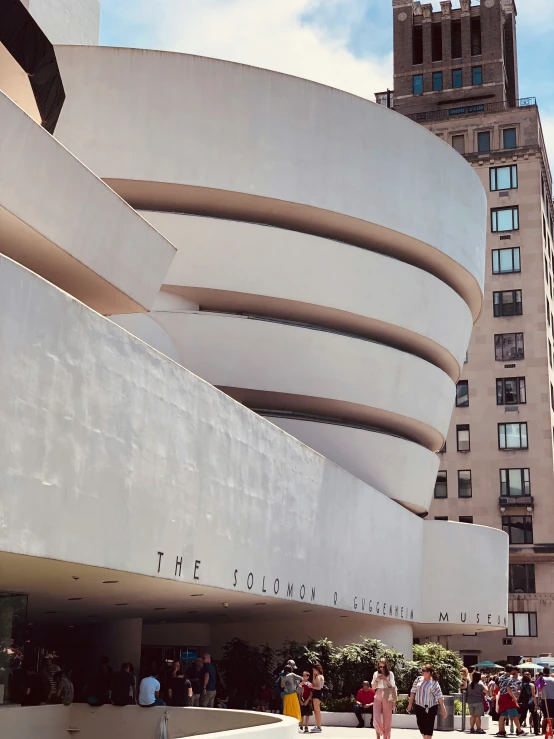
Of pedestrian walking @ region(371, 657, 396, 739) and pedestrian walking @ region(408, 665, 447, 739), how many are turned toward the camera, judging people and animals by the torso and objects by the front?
2

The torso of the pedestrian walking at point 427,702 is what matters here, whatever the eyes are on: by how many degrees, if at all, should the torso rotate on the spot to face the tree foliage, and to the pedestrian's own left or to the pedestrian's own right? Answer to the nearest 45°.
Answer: approximately 180°

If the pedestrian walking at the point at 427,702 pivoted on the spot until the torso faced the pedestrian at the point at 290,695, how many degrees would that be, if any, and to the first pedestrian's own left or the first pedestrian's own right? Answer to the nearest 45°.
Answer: approximately 135° to the first pedestrian's own right

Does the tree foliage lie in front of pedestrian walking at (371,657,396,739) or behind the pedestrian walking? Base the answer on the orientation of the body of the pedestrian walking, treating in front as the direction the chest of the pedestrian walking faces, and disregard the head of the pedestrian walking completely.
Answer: behind

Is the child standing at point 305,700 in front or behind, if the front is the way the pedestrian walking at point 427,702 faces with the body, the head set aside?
behind

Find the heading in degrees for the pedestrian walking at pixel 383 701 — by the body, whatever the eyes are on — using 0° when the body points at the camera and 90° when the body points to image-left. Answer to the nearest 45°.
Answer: approximately 0°

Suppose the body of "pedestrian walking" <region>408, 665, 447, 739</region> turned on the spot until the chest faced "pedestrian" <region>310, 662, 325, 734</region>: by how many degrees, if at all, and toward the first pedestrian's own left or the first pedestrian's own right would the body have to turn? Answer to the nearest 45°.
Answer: approximately 135° to the first pedestrian's own right

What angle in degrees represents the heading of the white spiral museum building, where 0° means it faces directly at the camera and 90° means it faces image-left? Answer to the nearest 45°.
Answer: approximately 315°
